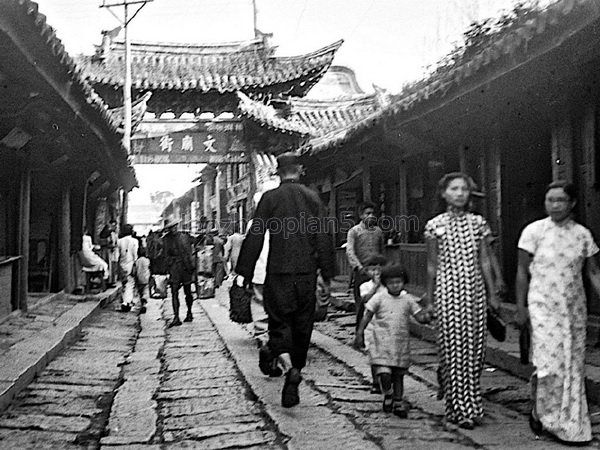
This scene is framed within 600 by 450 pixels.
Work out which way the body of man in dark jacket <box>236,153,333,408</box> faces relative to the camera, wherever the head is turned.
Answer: away from the camera

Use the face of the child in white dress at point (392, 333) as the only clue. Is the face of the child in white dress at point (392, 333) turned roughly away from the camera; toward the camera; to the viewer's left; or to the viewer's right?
toward the camera

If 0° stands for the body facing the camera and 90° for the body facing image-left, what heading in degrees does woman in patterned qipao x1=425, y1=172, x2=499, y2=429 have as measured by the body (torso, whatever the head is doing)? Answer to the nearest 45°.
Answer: approximately 0°

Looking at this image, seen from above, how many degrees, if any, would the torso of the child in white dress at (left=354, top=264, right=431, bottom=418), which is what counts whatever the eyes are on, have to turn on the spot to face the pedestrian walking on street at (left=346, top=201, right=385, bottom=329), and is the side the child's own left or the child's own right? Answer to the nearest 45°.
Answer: approximately 180°

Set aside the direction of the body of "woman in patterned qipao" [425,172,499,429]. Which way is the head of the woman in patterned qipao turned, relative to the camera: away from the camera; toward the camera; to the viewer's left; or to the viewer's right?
toward the camera

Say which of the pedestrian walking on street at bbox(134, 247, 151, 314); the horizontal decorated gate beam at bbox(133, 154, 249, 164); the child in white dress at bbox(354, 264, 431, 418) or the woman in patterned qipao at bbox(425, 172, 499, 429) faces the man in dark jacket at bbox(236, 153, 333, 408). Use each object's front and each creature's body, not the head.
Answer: the horizontal decorated gate beam

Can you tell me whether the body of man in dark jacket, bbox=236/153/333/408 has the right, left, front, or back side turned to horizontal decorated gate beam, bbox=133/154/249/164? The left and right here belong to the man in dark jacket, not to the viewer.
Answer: front
